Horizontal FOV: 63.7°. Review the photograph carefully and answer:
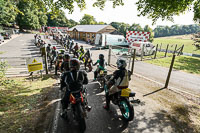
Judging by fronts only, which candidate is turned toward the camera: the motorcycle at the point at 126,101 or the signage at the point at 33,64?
the signage

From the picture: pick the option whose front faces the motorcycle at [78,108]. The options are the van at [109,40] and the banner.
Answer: the banner

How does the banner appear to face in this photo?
toward the camera

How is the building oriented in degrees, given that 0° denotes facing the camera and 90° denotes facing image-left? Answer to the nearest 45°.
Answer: approximately 45°

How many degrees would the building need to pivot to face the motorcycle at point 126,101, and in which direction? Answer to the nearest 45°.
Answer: approximately 45° to its left

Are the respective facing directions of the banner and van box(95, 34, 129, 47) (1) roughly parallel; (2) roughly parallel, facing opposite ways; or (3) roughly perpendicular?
roughly perpendicular

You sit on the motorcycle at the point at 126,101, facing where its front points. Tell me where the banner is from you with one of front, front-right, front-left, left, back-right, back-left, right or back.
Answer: front-right

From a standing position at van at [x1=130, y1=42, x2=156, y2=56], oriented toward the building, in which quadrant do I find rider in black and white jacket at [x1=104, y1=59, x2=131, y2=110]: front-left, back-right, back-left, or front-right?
back-left

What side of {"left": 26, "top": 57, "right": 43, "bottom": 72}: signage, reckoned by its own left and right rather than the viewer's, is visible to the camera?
front

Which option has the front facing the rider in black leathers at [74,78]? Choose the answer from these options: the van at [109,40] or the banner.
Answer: the banner
